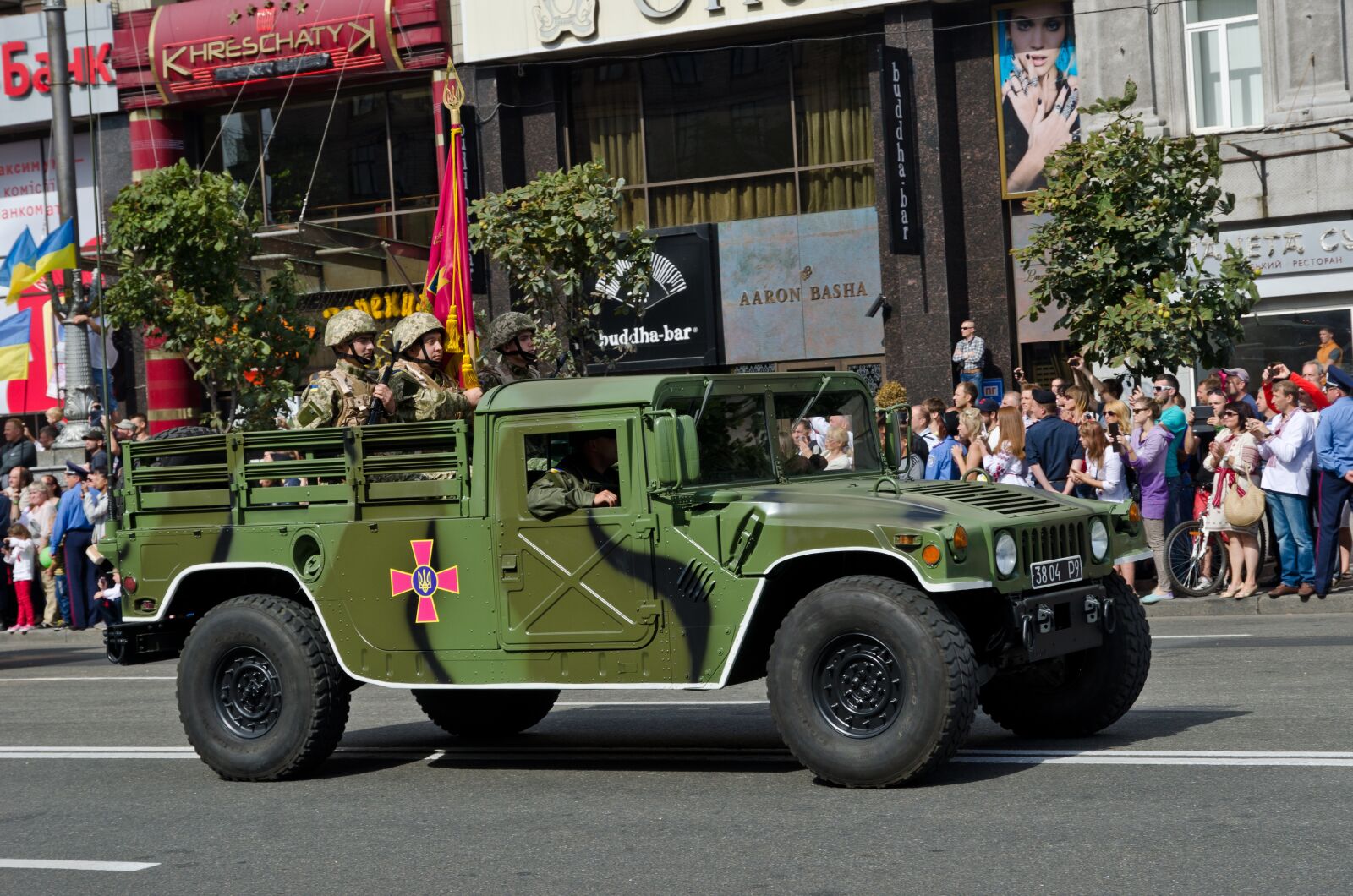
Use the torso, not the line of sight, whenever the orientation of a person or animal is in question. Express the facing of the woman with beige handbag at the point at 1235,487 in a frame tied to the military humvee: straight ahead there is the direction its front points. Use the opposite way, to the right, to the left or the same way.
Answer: to the right

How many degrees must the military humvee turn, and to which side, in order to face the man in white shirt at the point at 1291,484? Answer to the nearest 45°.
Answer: approximately 90° to its left

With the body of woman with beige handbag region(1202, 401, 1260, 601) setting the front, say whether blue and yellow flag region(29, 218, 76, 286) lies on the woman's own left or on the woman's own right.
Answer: on the woman's own right

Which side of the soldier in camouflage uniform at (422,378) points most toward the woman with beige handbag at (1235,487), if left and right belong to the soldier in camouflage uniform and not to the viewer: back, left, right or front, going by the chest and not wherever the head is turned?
left

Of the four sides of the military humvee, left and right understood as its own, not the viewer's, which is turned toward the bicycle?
left

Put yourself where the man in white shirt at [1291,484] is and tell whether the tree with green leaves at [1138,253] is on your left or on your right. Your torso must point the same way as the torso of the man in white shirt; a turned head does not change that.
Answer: on your right

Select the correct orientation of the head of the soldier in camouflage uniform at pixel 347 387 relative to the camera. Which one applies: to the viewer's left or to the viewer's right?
to the viewer's right

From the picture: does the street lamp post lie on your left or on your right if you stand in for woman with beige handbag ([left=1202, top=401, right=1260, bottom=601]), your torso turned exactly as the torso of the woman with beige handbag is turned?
on your right

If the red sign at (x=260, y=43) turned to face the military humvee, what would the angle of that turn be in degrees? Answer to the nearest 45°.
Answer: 0° — it already faces it
